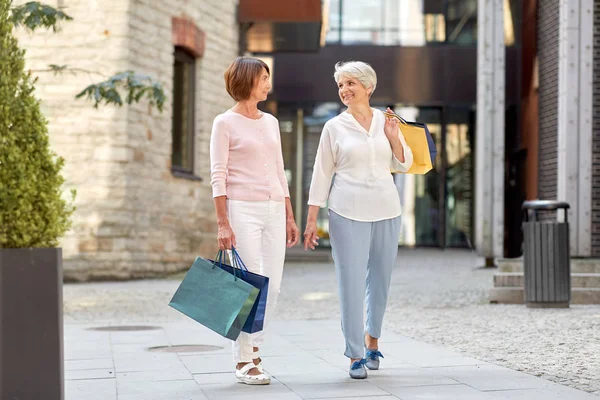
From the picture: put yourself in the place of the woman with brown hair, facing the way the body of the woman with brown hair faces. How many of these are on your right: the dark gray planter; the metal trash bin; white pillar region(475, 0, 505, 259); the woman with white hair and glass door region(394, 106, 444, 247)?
1

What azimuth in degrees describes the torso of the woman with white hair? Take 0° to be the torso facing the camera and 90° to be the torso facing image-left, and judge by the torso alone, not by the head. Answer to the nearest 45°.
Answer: approximately 0°

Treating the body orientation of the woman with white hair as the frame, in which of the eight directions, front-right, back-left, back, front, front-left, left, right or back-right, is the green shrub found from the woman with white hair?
front-right

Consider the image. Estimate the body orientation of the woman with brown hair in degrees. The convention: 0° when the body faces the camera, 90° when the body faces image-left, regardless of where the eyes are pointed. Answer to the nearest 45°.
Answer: approximately 315°

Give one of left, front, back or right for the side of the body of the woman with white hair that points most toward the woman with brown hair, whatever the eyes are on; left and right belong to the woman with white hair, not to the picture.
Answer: right

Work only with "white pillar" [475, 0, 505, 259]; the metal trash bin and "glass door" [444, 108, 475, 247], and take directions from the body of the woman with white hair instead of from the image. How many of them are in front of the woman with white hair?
0

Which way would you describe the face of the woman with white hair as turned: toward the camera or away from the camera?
toward the camera

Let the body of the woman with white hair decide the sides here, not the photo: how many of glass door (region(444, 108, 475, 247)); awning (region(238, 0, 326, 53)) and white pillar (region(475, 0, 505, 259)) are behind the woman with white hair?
3

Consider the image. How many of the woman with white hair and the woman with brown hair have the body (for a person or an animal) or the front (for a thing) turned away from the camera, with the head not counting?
0

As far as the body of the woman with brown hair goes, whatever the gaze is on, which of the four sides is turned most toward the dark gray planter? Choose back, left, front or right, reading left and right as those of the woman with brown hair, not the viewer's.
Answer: right

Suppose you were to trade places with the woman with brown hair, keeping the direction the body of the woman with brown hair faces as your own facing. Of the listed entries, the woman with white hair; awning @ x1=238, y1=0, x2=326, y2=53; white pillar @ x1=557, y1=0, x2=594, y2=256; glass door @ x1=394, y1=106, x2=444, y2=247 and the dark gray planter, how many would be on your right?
1

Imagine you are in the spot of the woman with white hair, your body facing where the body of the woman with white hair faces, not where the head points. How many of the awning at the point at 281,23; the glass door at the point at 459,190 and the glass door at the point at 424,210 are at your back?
3

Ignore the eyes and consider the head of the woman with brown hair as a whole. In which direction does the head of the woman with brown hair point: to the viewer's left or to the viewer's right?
to the viewer's right

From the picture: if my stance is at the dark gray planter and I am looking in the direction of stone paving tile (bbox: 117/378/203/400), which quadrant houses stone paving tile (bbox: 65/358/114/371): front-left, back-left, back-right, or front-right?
front-left

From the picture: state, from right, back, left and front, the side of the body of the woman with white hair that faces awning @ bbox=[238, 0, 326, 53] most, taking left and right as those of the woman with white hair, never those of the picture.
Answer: back
